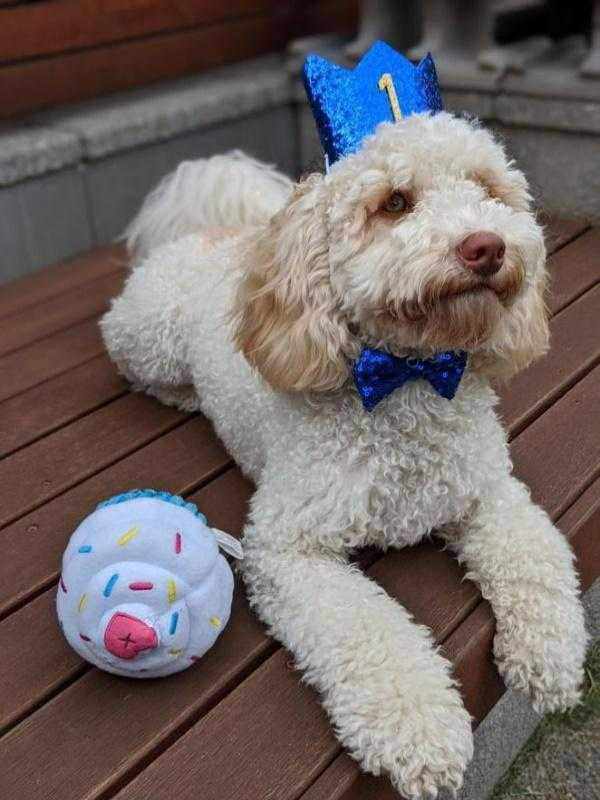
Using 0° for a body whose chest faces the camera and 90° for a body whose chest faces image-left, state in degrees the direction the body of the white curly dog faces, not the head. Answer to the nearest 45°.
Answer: approximately 315°
